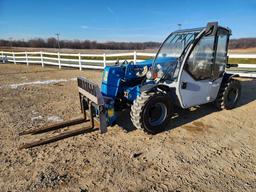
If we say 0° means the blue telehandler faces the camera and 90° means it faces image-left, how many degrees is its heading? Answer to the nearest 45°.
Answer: approximately 45°
